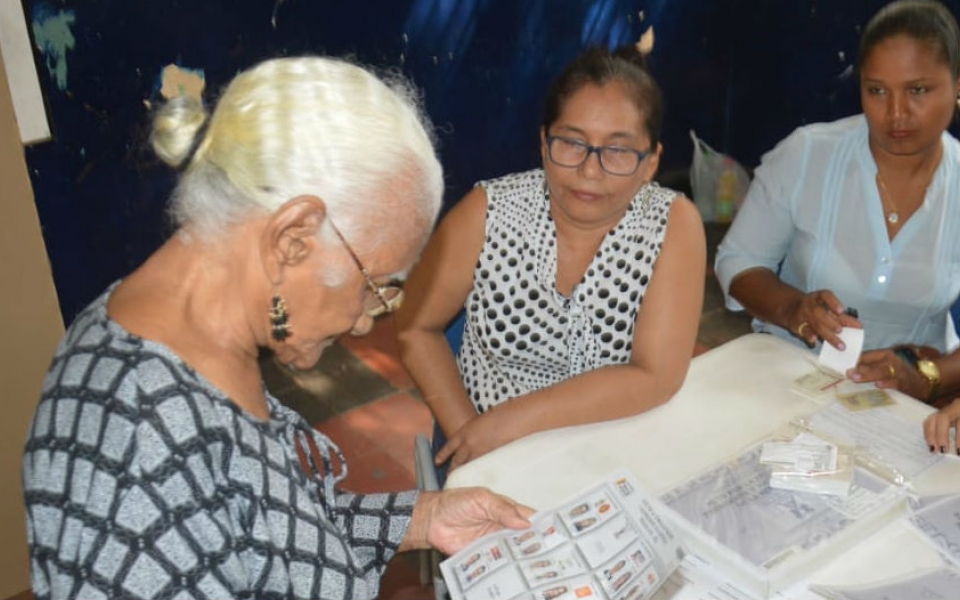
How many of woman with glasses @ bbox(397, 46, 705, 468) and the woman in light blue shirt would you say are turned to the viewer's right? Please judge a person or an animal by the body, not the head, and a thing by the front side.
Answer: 0

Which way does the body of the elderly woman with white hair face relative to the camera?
to the viewer's right

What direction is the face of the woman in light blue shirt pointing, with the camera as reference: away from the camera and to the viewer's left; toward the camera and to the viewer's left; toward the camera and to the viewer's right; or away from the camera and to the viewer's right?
toward the camera and to the viewer's left

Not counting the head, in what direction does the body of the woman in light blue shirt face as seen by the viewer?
toward the camera

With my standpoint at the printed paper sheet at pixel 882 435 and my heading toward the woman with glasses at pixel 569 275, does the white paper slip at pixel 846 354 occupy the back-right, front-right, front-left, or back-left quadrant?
front-right

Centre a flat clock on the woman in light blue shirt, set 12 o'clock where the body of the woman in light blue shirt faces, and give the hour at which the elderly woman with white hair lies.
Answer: The elderly woman with white hair is roughly at 1 o'clock from the woman in light blue shirt.

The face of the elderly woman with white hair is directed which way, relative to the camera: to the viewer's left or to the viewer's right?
to the viewer's right

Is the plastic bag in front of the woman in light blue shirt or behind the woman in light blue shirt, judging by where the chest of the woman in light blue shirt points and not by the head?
behind

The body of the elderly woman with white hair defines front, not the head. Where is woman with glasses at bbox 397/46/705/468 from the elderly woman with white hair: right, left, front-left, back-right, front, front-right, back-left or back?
front-left

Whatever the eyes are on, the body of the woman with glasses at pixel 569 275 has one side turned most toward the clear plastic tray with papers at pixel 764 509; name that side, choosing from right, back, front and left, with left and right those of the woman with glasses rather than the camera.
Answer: front

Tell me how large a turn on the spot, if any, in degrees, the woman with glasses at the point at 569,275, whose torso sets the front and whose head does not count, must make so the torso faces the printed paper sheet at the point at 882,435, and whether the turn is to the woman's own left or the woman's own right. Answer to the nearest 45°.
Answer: approximately 45° to the woman's own left

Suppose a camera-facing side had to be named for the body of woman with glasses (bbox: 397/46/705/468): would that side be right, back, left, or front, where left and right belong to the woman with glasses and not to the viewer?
front

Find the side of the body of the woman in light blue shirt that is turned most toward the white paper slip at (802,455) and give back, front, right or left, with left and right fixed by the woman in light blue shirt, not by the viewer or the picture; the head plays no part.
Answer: front

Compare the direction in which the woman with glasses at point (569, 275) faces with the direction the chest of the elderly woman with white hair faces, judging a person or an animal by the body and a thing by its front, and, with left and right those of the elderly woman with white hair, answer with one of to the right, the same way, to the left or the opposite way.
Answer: to the right

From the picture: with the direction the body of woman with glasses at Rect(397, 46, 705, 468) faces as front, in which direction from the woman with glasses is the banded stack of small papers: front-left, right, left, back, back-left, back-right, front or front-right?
front-left

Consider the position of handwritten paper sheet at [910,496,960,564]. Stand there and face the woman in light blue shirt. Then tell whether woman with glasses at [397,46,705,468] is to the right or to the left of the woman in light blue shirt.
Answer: left
